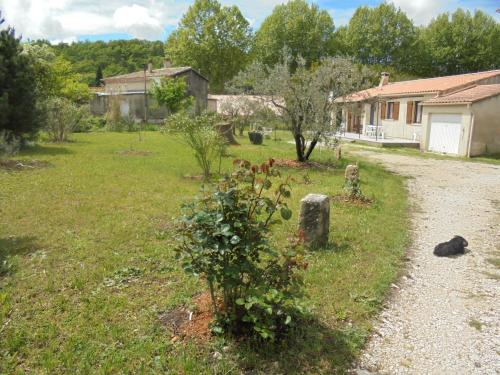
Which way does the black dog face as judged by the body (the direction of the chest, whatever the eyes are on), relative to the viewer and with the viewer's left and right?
facing to the right of the viewer

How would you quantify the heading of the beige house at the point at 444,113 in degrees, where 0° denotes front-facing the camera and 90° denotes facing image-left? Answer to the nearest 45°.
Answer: approximately 45°

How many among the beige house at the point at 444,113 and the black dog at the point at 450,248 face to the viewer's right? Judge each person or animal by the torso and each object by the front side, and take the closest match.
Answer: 1

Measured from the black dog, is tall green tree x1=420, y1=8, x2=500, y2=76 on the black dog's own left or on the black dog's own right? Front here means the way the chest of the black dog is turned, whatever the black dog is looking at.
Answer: on the black dog's own left

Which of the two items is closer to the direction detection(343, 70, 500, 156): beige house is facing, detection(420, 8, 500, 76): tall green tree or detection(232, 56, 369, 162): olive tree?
the olive tree

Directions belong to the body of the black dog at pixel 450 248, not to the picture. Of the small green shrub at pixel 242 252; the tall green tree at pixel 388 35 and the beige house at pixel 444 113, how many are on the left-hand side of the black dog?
2

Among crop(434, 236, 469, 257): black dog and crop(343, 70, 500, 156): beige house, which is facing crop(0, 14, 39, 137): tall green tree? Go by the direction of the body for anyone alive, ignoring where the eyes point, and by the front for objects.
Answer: the beige house

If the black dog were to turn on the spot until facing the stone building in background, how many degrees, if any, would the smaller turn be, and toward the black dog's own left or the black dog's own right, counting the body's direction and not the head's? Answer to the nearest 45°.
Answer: approximately 135° to the black dog's own left

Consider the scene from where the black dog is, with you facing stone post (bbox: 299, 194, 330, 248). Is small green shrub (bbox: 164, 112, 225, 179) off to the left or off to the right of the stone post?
right

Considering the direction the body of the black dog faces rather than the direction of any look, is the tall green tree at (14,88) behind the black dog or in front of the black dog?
behind

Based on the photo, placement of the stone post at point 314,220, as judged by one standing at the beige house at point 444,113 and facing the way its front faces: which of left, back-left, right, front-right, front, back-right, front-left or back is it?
front-left

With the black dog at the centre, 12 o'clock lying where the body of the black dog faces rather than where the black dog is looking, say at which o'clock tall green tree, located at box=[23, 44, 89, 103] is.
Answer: The tall green tree is roughly at 7 o'clock from the black dog.

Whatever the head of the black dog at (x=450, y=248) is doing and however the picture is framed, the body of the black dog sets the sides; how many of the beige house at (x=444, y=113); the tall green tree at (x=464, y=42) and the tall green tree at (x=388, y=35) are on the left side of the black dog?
3

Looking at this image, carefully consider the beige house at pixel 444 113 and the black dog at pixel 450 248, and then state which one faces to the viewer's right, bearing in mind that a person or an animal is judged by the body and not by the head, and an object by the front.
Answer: the black dog
